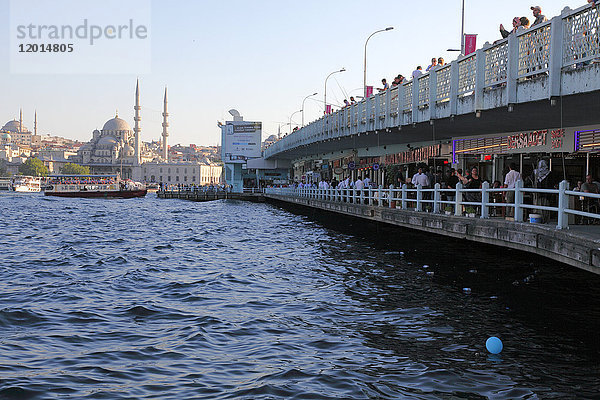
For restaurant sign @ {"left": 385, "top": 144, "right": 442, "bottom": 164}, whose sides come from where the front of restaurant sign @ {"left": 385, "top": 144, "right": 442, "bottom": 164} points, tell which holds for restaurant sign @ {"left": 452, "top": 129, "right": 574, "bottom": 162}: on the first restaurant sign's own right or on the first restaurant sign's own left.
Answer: on the first restaurant sign's own left

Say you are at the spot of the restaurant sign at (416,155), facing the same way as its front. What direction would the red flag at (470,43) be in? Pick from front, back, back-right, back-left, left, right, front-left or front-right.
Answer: front-left

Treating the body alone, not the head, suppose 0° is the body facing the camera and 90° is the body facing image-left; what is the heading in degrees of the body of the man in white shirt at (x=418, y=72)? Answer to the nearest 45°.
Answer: approximately 45°

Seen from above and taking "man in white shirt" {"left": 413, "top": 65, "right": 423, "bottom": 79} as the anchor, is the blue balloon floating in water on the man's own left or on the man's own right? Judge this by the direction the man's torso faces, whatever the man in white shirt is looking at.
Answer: on the man's own left

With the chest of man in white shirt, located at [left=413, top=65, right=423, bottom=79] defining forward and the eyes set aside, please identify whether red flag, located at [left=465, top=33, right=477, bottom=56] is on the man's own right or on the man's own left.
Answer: on the man's own left

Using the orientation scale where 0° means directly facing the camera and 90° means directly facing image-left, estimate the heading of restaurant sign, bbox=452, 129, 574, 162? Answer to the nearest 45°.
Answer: approximately 45°

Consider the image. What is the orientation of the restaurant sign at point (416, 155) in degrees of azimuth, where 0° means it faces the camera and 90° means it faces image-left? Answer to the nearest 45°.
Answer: approximately 45°

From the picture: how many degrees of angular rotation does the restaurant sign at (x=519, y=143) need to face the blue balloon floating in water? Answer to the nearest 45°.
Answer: approximately 45° to its left
